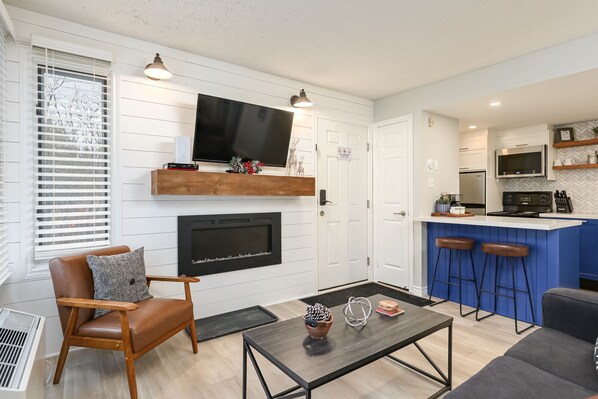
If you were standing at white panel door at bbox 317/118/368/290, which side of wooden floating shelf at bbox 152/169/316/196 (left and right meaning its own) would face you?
left

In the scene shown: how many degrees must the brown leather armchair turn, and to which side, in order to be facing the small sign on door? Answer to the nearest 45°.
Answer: approximately 45° to its left

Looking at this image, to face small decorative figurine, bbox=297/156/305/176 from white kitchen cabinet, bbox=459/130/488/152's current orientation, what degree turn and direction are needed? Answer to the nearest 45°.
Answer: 0° — it already faces it

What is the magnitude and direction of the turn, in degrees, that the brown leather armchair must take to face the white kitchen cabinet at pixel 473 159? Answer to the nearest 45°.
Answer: approximately 45° to its left

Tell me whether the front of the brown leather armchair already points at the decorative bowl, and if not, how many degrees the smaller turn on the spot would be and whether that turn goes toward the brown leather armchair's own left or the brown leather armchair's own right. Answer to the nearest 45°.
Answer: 0° — it already faces it

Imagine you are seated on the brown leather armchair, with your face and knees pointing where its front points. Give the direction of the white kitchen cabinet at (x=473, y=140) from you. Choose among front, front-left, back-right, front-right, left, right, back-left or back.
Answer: front-left

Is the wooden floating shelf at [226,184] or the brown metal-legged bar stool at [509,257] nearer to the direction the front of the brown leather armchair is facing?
the brown metal-legged bar stool

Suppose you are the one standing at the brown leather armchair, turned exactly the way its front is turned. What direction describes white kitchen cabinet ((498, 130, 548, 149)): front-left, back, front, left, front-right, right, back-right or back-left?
front-left

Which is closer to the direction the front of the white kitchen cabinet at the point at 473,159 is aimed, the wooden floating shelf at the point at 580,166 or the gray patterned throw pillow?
the gray patterned throw pillow

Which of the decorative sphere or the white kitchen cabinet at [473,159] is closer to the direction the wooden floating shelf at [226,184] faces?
the decorative sphere

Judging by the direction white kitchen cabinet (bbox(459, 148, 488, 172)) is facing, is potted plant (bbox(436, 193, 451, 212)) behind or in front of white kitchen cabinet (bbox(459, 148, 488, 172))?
in front
